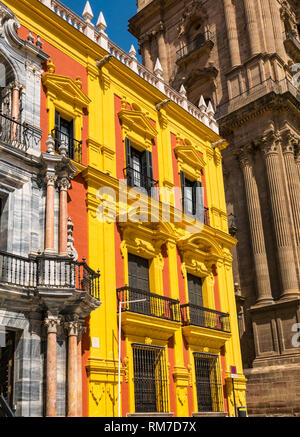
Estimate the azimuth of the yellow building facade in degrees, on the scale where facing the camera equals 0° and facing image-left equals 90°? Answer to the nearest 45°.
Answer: approximately 315°

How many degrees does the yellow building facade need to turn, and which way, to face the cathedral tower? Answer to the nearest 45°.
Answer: approximately 90° to its left
